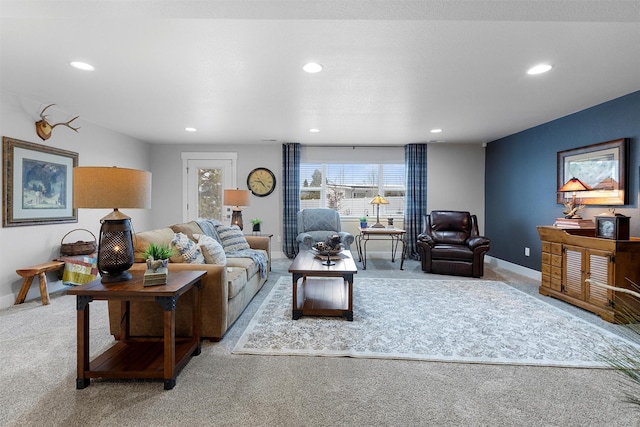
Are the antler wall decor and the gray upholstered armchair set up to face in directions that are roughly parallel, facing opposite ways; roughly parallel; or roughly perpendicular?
roughly perpendicular

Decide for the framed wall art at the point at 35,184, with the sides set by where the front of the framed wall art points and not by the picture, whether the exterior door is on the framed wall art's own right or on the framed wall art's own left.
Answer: on the framed wall art's own left

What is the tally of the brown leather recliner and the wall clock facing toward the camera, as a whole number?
2

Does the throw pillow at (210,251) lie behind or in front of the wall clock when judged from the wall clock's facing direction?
in front

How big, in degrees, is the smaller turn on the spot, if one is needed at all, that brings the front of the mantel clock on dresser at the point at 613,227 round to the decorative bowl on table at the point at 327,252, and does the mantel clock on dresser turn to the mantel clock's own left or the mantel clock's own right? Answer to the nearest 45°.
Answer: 0° — it already faces it

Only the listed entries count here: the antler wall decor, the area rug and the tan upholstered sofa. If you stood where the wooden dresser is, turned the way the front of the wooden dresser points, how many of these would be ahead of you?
3

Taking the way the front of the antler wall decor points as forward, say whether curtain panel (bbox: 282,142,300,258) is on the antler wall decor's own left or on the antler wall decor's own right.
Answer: on the antler wall decor's own left

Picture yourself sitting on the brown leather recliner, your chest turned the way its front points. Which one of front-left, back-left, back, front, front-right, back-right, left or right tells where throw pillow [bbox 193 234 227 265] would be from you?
front-right

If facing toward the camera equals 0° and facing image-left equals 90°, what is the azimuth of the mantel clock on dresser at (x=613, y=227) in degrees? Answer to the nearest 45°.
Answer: approximately 45°

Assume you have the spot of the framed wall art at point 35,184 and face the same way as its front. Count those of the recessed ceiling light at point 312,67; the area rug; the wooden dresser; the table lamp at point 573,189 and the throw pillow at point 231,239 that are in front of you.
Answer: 5

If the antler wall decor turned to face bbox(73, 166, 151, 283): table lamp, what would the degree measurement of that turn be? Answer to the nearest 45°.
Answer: approximately 45° to its right

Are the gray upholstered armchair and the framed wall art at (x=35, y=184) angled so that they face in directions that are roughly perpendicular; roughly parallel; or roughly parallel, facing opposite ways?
roughly perpendicular

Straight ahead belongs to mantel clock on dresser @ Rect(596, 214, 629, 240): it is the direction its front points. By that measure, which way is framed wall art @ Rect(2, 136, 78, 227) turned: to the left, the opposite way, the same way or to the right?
the opposite way

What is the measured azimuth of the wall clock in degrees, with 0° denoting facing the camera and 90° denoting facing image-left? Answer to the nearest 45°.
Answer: approximately 0°

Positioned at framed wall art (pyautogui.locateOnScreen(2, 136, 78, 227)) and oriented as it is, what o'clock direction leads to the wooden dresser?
The wooden dresser is roughly at 12 o'clock from the framed wall art.

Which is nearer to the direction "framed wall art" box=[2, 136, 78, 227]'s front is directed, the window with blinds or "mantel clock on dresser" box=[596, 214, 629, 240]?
the mantel clock on dresser

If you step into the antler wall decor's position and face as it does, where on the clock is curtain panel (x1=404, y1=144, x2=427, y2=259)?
The curtain panel is roughly at 11 o'clock from the antler wall decor.
